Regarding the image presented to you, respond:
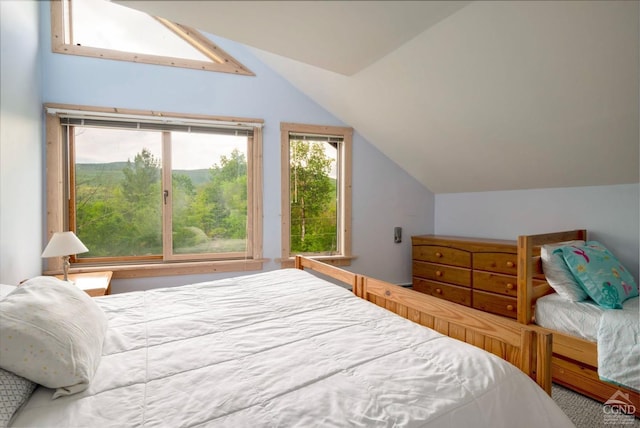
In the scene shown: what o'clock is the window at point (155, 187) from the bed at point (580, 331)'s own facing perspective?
The window is roughly at 4 o'clock from the bed.

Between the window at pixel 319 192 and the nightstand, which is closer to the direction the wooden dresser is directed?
the nightstand

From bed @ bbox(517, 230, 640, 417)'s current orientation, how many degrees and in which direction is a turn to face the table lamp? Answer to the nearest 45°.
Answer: approximately 90° to its right

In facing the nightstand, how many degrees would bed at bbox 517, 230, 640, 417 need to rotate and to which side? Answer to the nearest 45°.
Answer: approximately 90° to its right

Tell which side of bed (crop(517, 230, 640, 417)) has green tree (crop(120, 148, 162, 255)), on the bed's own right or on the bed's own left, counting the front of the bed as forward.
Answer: on the bed's own right

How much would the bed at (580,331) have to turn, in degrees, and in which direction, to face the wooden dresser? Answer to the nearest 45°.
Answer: approximately 180°

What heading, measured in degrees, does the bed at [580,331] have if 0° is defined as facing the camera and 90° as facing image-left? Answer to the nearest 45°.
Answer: approximately 315°

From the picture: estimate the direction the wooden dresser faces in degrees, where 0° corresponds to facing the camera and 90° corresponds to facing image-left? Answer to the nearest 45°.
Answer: approximately 45°
